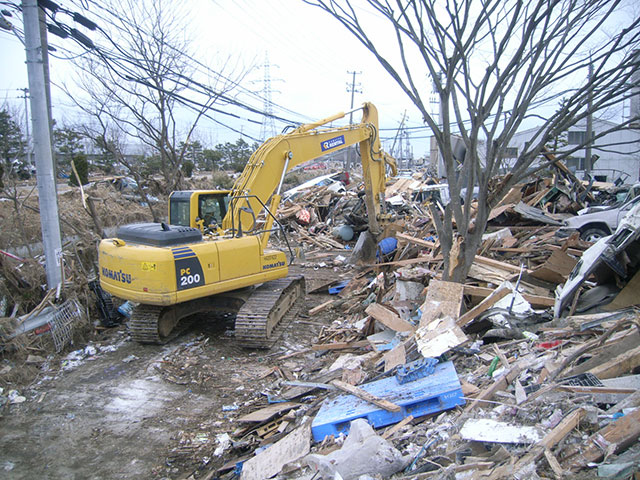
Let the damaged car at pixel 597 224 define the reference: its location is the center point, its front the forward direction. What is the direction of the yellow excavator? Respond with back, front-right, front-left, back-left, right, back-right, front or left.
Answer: front-left

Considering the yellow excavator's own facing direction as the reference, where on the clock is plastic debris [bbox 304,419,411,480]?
The plastic debris is roughly at 4 o'clock from the yellow excavator.

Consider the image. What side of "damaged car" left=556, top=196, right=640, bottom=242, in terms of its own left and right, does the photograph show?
left

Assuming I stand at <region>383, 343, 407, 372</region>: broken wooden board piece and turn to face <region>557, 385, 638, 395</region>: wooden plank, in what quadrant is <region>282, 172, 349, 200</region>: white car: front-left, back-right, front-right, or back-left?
back-left

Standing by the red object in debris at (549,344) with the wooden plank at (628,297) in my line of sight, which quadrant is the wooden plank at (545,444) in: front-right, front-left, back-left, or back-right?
back-right

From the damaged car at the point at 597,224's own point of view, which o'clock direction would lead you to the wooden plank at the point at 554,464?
The wooden plank is roughly at 9 o'clock from the damaged car.

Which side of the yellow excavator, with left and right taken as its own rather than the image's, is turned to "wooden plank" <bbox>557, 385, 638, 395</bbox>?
right

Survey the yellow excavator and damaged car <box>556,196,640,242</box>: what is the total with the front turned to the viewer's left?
1

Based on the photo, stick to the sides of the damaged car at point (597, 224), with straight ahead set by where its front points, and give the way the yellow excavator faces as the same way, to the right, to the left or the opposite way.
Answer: to the right

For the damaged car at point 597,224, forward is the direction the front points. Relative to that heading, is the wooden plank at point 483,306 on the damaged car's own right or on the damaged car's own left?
on the damaged car's own left

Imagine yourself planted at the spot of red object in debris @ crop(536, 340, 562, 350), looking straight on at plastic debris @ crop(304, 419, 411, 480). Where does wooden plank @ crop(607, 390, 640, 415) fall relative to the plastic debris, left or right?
left

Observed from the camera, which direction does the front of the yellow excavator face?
facing away from the viewer and to the right of the viewer
